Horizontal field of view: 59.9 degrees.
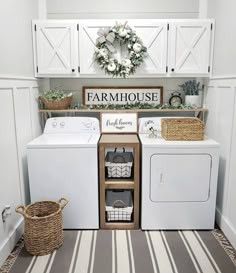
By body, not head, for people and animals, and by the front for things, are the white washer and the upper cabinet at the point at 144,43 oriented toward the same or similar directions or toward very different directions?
same or similar directions

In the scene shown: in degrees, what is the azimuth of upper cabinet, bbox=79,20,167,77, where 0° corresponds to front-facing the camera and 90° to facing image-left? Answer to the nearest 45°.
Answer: approximately 0°

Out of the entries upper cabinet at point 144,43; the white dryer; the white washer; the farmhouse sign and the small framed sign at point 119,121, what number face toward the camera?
5

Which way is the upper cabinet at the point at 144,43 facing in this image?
toward the camera

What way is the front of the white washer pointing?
toward the camera

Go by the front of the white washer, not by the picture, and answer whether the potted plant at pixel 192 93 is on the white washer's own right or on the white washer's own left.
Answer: on the white washer's own left

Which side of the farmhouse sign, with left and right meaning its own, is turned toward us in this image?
front

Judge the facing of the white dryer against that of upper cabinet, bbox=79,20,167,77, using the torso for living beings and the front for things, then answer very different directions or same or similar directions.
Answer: same or similar directions

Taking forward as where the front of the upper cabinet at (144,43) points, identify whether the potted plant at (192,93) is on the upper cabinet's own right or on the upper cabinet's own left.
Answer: on the upper cabinet's own left

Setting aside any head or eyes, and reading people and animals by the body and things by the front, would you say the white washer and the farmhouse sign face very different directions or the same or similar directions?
same or similar directions

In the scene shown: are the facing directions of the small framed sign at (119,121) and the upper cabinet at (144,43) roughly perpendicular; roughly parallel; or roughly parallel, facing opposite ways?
roughly parallel

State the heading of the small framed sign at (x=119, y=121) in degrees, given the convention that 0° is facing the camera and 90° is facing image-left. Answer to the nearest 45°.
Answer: approximately 0°
